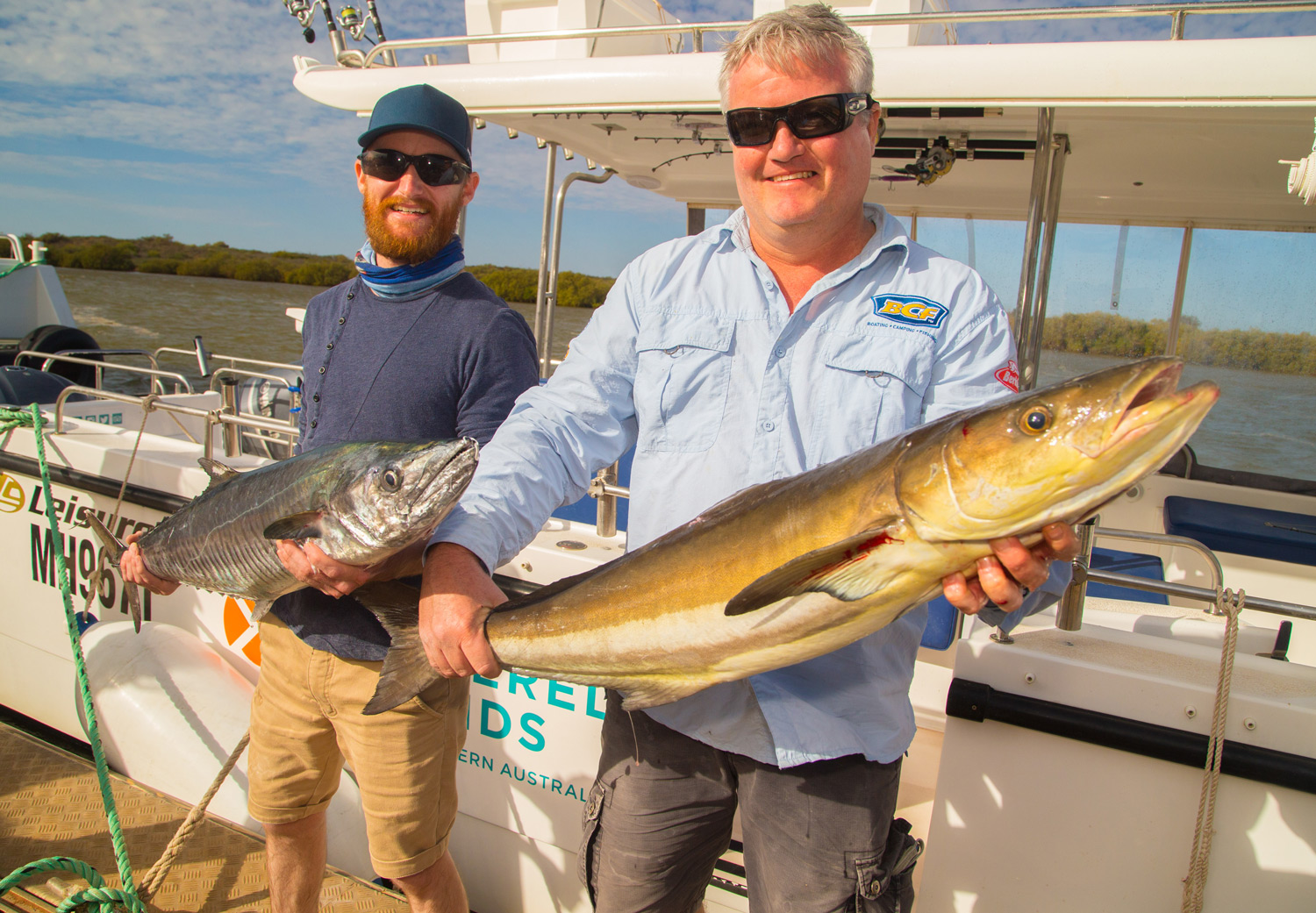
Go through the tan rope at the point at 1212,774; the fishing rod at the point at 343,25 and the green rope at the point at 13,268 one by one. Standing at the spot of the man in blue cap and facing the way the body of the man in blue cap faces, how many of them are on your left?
1

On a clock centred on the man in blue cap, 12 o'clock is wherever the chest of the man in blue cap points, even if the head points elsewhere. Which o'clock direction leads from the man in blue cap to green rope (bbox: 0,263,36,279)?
The green rope is roughly at 4 o'clock from the man in blue cap.

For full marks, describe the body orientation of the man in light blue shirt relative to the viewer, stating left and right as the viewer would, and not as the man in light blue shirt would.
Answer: facing the viewer

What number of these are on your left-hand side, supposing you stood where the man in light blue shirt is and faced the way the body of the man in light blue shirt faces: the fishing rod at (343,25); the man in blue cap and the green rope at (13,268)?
0

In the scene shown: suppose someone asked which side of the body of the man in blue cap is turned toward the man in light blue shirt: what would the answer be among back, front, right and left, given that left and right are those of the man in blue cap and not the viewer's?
left

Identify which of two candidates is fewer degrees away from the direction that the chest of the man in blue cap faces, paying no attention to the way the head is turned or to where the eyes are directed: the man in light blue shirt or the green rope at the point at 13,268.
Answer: the man in light blue shirt

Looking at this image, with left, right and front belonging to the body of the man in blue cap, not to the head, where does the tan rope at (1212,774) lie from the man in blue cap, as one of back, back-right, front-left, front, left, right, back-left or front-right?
left

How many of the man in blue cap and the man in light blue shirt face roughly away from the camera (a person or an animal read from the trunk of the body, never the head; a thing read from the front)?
0

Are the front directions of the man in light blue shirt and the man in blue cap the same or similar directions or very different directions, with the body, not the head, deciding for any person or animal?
same or similar directions

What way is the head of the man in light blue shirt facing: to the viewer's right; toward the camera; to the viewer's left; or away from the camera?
toward the camera

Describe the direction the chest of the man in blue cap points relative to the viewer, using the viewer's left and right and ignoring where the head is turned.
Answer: facing the viewer and to the left of the viewer

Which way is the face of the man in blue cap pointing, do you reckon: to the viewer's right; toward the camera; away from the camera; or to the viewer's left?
toward the camera
